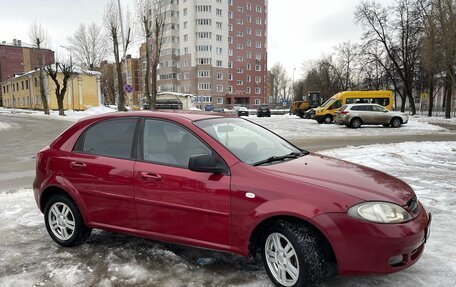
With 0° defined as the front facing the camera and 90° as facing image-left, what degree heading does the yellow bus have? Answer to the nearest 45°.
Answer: approximately 45°

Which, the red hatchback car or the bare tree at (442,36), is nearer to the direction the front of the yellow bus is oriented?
the red hatchback car

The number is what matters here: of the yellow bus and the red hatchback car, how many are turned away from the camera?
0

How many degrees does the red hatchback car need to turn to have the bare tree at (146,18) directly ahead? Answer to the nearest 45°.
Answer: approximately 135° to its left

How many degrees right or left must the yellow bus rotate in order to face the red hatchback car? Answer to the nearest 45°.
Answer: approximately 45° to its left

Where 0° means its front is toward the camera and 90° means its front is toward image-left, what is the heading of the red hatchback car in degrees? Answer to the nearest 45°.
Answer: approximately 315°

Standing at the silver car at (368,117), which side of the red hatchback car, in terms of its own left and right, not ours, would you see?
left

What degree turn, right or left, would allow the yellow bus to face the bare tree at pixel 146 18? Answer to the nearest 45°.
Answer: approximately 45° to its right

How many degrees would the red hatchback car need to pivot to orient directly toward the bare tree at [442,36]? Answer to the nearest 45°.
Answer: approximately 90° to its left
